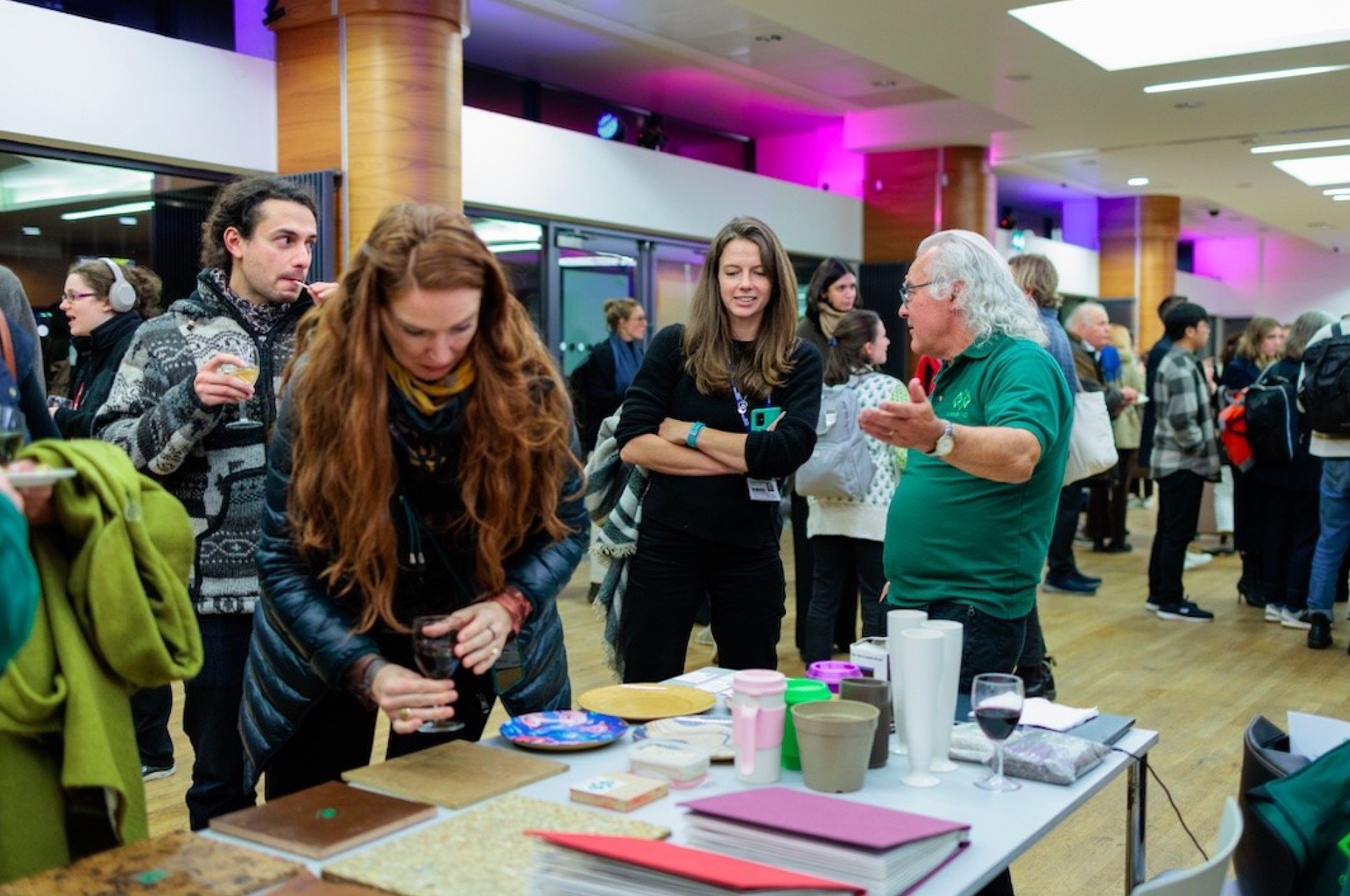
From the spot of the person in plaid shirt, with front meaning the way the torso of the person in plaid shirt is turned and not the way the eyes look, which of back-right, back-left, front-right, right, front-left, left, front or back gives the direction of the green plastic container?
right

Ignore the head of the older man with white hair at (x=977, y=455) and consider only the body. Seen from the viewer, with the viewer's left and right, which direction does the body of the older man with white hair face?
facing to the left of the viewer

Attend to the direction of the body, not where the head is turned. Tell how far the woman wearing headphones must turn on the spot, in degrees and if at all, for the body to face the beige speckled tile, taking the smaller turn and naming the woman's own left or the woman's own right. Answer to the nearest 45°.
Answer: approximately 90° to the woman's own left

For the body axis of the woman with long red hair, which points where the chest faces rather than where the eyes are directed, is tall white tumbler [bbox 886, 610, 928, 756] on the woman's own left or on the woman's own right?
on the woman's own left

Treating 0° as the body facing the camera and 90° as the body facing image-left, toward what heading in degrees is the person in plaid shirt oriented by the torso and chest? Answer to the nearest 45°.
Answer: approximately 270°

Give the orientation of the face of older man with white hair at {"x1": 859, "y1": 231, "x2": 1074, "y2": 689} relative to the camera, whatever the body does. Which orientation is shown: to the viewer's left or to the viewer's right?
to the viewer's left

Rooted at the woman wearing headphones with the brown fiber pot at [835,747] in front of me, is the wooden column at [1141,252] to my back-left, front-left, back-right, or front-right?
back-left

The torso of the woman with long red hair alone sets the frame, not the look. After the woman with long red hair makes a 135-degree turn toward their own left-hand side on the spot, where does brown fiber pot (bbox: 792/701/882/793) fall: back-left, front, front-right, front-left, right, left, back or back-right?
right

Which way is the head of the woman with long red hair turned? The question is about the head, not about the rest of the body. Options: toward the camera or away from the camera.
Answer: toward the camera

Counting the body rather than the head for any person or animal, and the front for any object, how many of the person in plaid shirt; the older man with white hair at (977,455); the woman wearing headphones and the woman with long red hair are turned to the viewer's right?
1
